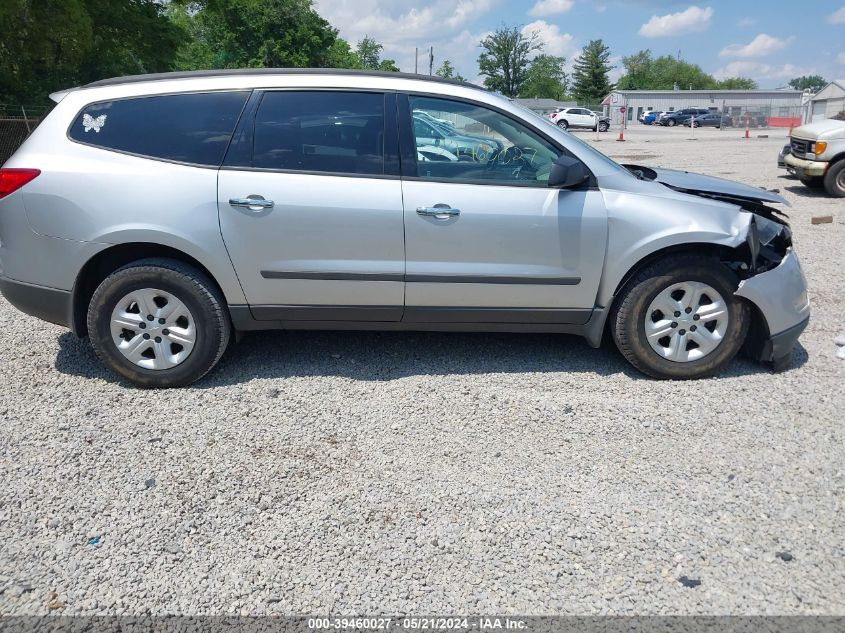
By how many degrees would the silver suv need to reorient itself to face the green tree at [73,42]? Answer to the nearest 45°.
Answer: approximately 135° to its left

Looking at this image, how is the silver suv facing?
to the viewer's right

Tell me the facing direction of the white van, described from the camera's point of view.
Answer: facing the viewer and to the left of the viewer

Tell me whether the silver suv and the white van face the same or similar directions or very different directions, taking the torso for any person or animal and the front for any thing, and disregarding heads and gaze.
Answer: very different directions

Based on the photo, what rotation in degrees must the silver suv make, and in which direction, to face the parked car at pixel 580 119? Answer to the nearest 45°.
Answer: approximately 90° to its left

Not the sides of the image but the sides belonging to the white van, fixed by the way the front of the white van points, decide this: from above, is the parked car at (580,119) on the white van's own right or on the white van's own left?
on the white van's own right

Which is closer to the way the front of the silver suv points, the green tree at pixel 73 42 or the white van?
the white van

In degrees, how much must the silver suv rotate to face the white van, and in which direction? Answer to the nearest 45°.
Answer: approximately 45° to its left

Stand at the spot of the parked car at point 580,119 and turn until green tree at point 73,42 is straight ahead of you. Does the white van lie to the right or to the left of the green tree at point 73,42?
left
